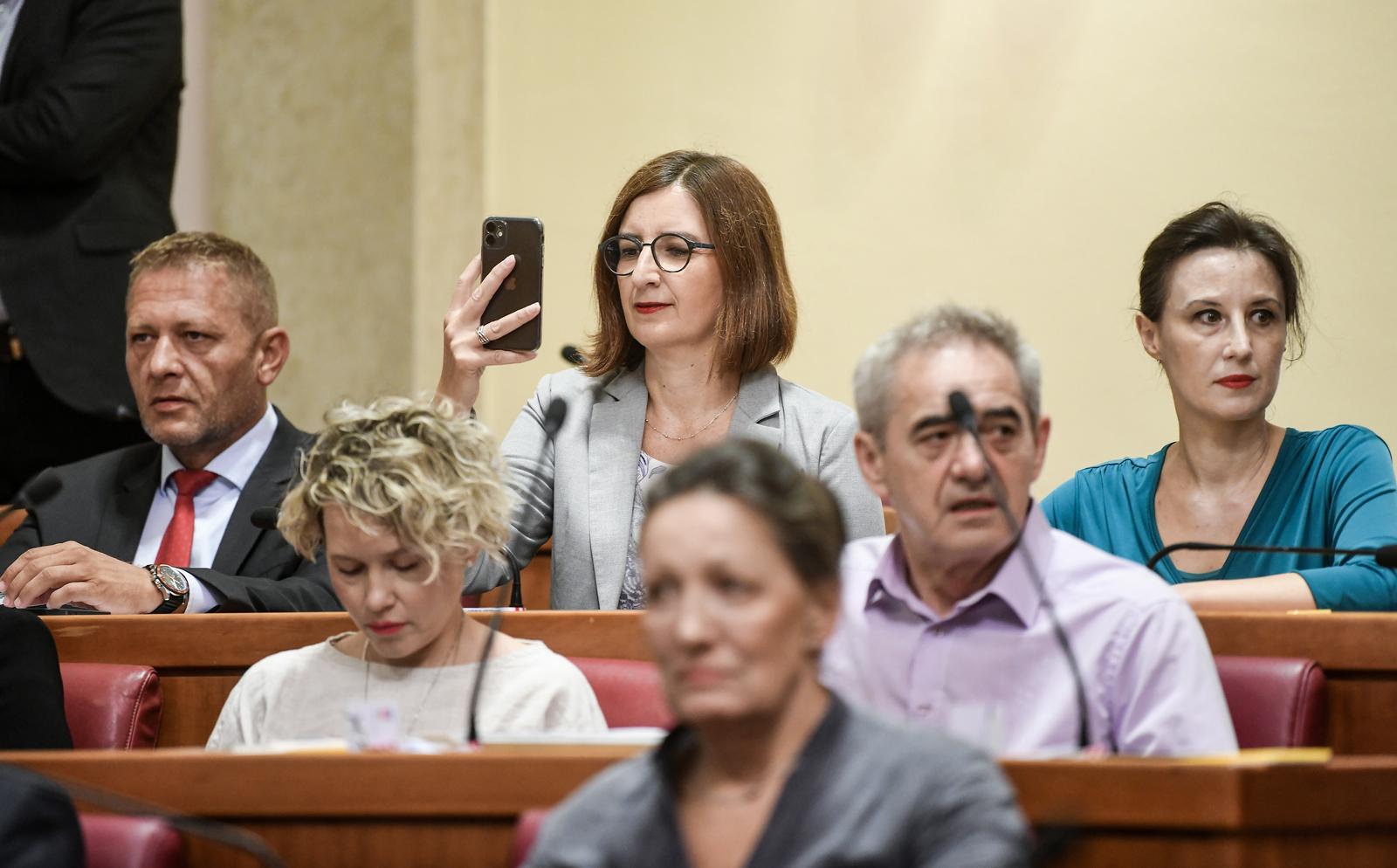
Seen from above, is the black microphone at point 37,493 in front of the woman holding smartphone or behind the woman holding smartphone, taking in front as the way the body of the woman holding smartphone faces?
in front

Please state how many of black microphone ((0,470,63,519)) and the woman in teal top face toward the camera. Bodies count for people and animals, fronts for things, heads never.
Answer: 1

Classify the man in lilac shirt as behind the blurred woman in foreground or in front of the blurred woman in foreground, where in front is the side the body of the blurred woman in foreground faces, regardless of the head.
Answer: behind

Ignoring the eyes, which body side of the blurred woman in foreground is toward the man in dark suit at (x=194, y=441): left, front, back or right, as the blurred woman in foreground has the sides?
back

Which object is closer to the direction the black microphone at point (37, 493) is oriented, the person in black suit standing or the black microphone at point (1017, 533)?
the black microphone

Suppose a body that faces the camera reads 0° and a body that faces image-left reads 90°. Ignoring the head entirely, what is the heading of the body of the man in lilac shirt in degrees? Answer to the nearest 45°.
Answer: approximately 45°

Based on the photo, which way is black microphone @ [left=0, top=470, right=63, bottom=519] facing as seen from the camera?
to the viewer's right

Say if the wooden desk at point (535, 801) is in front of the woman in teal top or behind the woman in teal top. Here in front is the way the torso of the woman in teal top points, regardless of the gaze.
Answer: in front

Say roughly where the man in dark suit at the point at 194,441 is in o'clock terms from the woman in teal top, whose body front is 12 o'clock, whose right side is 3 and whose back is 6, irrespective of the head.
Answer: The man in dark suit is roughly at 3 o'clock from the woman in teal top.

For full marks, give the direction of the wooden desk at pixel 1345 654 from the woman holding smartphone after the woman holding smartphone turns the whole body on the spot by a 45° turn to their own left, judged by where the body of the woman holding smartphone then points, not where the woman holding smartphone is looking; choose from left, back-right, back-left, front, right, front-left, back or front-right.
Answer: front-left

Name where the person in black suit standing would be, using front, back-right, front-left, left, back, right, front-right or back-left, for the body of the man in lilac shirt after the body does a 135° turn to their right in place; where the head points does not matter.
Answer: front-left
